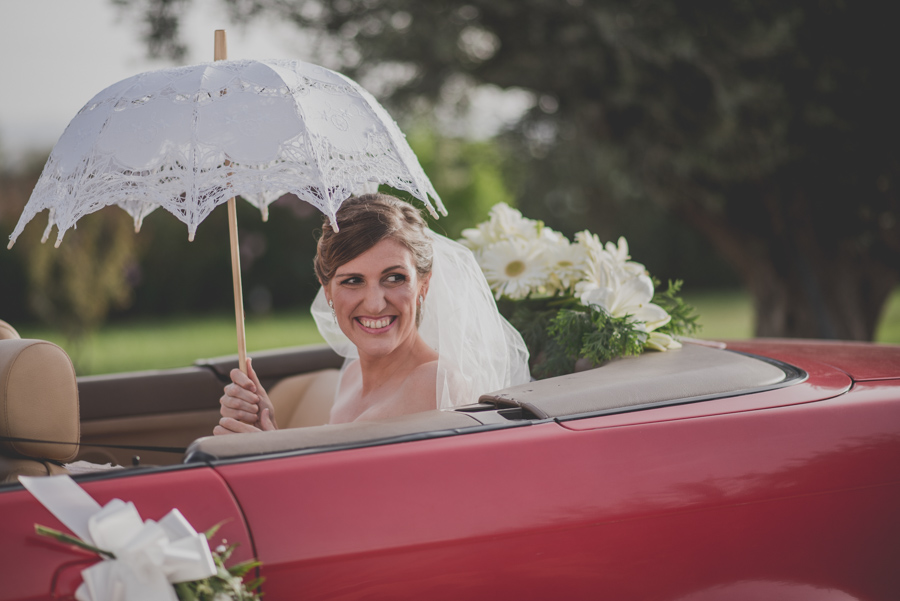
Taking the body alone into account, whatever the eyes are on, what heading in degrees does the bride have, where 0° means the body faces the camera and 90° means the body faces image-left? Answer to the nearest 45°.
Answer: approximately 45°
